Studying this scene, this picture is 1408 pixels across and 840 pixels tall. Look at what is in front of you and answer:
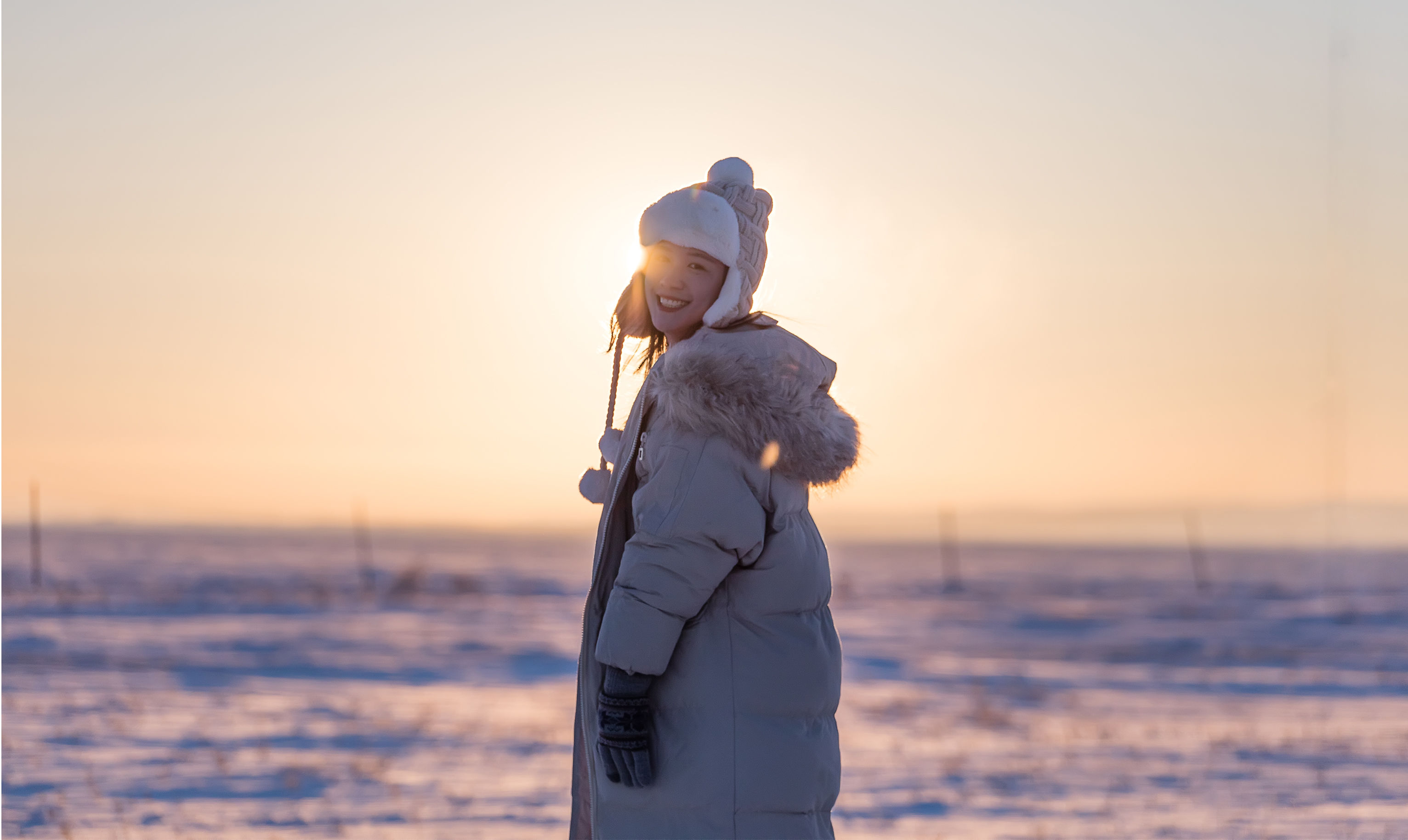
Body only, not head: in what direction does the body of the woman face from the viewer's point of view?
to the viewer's left
